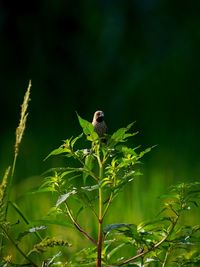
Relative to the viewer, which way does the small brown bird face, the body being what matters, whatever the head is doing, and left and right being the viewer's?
facing the viewer and to the right of the viewer
